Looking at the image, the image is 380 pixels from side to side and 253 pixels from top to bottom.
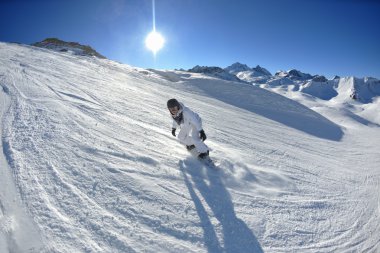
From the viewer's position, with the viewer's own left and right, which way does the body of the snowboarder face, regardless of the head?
facing the viewer and to the left of the viewer
